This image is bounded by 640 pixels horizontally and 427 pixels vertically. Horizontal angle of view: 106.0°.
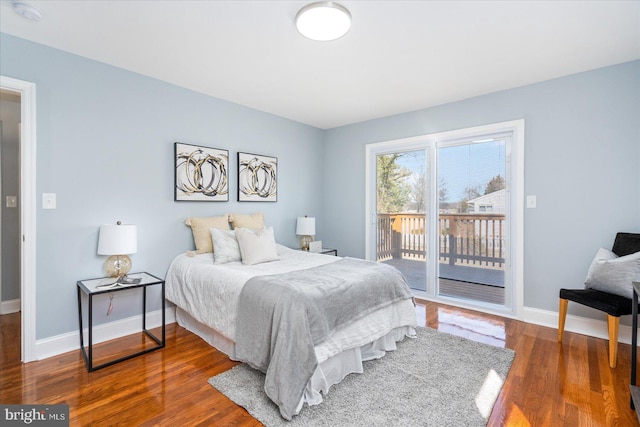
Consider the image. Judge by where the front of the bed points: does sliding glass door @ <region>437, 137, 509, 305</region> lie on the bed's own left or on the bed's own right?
on the bed's own left

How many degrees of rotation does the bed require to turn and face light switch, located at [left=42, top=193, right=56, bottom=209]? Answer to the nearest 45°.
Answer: approximately 135° to its right

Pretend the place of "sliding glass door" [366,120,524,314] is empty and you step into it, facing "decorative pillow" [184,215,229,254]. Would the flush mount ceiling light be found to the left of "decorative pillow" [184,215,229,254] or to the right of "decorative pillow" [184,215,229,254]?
left

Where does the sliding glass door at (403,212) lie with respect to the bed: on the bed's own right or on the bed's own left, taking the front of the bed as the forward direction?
on the bed's own left

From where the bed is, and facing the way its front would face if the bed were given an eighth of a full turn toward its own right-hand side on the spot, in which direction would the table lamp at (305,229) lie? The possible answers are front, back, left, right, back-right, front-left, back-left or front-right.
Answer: back

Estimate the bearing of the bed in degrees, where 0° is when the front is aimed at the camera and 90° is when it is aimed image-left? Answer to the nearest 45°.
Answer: approximately 315°

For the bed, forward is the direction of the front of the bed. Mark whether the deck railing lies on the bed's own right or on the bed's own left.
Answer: on the bed's own left

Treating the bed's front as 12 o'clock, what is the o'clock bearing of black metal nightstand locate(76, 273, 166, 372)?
The black metal nightstand is roughly at 5 o'clock from the bed.

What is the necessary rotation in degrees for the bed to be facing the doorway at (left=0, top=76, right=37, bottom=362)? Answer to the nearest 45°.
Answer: approximately 135° to its right
